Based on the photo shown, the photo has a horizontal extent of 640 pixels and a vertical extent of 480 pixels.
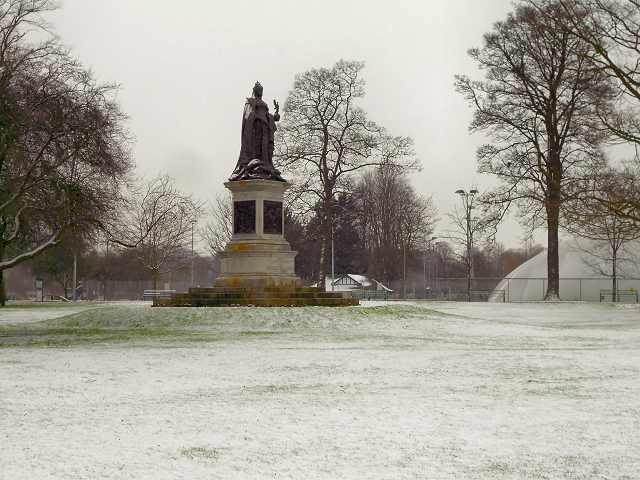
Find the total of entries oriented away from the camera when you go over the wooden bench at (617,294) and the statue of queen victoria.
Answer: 0

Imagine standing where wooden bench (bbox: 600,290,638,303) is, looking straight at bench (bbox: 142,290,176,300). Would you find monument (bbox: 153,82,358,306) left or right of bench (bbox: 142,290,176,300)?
left

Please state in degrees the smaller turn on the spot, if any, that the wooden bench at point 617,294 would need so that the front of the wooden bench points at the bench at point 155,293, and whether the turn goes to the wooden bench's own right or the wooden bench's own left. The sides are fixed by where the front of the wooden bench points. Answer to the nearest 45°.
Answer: approximately 90° to the wooden bench's own right

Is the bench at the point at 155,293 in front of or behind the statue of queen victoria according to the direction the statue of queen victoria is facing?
behind

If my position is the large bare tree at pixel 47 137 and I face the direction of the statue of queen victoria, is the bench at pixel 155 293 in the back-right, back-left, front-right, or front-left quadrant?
front-left

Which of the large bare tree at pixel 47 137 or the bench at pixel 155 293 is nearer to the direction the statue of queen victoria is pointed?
the large bare tree

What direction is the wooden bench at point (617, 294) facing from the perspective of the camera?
toward the camera

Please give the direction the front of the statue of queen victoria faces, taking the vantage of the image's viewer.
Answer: facing the viewer and to the right of the viewer

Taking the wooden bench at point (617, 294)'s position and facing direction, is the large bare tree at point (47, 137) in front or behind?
in front

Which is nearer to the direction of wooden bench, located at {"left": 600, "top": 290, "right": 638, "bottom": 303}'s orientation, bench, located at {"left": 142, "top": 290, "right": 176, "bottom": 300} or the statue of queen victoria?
the statue of queen victoria
